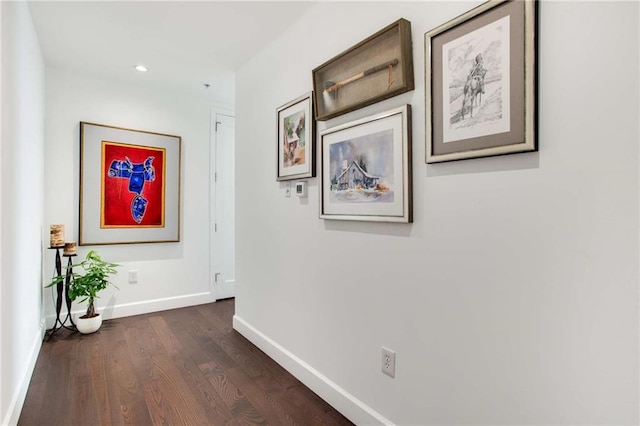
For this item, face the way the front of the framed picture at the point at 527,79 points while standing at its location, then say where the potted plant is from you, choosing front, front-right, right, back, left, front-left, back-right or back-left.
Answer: front-right

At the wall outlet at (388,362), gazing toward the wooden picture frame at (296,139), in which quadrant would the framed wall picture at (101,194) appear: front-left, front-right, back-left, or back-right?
front-left

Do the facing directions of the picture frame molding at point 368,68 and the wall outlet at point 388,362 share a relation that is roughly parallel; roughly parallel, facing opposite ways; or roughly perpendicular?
roughly parallel

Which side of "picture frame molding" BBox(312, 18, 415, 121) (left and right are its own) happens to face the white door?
right

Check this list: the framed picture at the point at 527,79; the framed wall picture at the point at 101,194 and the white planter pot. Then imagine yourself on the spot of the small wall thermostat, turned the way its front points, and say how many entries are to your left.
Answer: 1

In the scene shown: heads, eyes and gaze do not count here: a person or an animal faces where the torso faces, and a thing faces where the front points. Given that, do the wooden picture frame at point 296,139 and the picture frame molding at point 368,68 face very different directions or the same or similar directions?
same or similar directions

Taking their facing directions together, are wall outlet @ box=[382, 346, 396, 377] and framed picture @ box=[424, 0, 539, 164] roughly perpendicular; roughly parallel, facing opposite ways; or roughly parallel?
roughly parallel

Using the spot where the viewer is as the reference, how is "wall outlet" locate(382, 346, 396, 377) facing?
facing the viewer and to the left of the viewer

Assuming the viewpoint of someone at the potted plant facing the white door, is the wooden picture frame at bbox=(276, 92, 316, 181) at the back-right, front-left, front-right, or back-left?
front-right

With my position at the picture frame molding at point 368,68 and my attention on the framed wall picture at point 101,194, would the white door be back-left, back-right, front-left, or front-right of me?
front-right

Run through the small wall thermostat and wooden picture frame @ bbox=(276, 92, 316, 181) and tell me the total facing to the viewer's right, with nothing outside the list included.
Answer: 0

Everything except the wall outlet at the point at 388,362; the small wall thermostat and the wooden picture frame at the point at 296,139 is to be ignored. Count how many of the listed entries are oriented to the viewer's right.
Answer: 0

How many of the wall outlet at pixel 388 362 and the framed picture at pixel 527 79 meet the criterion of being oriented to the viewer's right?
0

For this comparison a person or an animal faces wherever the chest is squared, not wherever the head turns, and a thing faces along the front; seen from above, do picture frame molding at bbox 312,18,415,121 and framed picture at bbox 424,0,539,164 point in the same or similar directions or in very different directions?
same or similar directions
